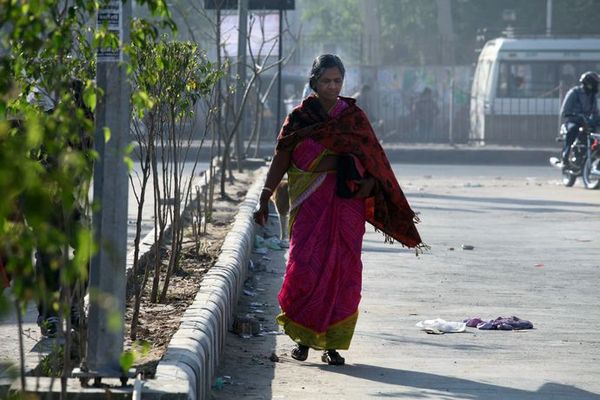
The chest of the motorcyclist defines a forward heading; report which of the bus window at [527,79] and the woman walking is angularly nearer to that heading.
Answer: the woman walking

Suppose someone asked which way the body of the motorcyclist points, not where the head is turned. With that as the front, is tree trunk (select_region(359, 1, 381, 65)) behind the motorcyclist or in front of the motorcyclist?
behind

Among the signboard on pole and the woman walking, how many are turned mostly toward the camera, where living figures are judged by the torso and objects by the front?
2

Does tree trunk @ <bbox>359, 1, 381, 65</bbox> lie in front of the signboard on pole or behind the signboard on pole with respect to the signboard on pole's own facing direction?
behind

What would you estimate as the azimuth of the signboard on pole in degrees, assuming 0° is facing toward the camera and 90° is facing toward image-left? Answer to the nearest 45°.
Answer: approximately 0°

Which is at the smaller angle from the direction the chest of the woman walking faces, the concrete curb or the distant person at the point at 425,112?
the concrete curb

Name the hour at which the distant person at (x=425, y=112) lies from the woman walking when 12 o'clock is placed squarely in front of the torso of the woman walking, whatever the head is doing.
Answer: The distant person is roughly at 6 o'clock from the woman walking.

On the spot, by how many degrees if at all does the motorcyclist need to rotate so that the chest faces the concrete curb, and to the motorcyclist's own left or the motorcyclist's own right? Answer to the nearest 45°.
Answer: approximately 45° to the motorcyclist's own right
